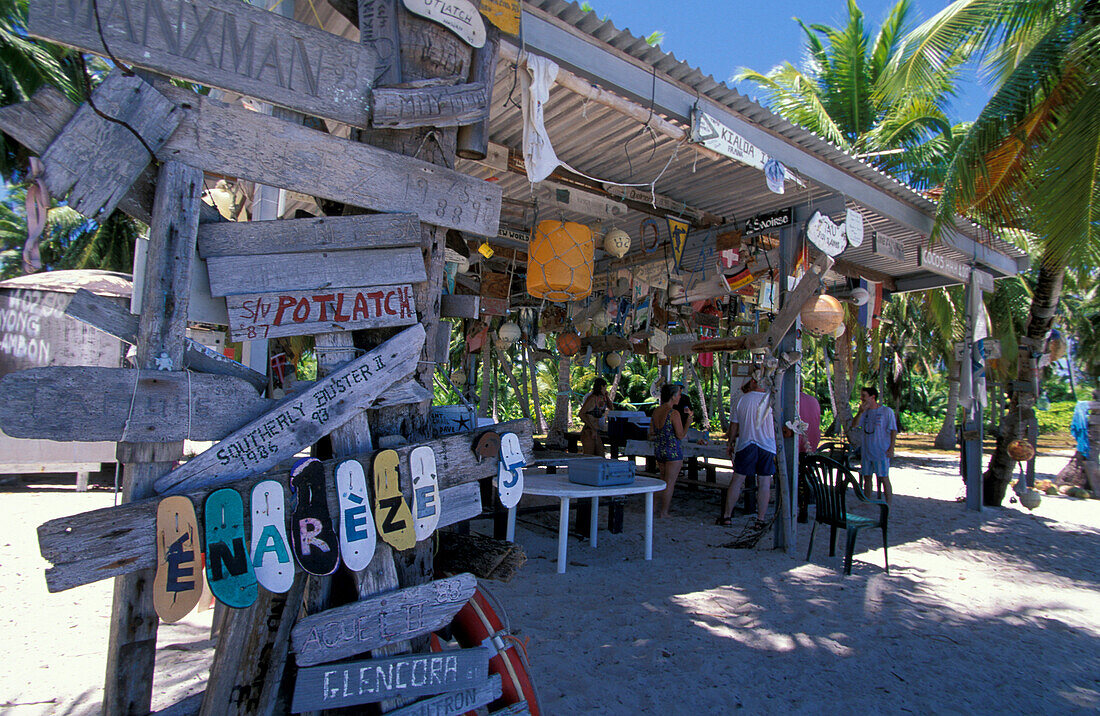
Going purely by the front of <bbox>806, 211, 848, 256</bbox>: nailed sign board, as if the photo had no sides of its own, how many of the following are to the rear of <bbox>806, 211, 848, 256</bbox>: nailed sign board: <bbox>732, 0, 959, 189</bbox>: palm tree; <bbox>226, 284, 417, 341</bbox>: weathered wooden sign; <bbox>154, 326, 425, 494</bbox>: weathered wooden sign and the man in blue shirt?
2

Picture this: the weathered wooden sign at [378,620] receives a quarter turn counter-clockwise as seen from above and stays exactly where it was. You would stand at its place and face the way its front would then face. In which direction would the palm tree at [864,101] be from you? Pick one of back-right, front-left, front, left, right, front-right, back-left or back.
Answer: front-left

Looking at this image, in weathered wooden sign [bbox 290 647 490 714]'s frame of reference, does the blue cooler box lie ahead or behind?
behind

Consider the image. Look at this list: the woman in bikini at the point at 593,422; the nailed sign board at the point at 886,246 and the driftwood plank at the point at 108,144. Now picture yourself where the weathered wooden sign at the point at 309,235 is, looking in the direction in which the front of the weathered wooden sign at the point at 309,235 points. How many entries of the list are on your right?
1

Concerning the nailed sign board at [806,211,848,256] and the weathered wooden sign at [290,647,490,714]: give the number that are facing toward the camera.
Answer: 2

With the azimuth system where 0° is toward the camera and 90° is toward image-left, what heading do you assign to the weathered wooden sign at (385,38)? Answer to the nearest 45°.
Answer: approximately 0°
